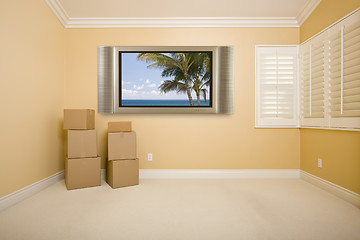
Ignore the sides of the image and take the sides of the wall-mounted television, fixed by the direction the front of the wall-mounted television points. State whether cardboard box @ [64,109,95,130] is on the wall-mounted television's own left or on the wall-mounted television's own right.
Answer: on the wall-mounted television's own right

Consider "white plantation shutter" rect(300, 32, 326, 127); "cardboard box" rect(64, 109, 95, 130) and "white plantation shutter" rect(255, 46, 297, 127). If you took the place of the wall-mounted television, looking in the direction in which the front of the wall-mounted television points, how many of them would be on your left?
2

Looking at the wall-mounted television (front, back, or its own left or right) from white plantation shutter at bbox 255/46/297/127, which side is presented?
left

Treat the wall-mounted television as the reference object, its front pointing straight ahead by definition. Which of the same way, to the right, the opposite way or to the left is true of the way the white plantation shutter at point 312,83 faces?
to the right

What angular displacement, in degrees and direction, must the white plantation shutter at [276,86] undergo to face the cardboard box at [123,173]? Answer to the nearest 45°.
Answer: approximately 45° to its right

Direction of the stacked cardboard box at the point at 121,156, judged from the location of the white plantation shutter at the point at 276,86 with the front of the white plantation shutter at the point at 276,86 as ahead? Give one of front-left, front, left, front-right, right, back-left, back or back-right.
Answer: front-right

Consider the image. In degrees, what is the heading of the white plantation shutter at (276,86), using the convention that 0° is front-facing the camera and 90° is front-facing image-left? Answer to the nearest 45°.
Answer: approximately 0°

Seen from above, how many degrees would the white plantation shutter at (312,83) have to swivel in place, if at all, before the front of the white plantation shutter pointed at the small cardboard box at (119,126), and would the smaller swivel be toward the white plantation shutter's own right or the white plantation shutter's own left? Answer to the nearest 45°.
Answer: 0° — it already faces it
